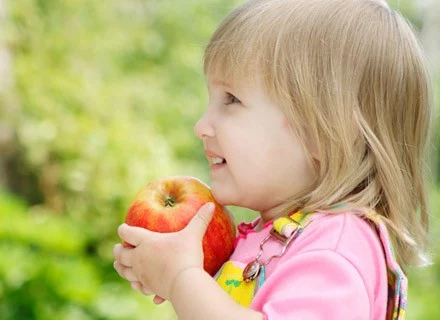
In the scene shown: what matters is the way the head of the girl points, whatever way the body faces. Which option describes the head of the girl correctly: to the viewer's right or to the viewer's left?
to the viewer's left

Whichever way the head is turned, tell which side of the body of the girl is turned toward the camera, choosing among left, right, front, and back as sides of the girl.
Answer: left
